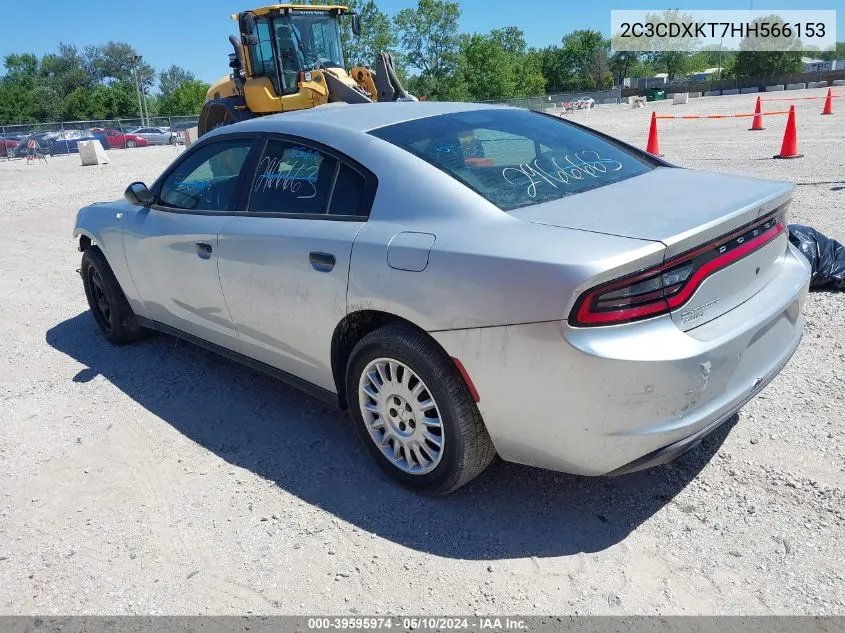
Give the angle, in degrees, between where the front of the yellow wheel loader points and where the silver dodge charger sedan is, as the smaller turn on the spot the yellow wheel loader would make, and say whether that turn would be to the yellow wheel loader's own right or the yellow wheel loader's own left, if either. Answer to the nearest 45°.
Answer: approximately 45° to the yellow wheel loader's own right

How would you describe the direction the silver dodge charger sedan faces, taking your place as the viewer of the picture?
facing away from the viewer and to the left of the viewer

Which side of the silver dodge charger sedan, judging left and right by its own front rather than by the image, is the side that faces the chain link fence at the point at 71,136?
front

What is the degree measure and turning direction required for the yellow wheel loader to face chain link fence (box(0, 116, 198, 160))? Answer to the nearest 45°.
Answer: approximately 180°

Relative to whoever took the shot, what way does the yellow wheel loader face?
facing the viewer and to the right of the viewer

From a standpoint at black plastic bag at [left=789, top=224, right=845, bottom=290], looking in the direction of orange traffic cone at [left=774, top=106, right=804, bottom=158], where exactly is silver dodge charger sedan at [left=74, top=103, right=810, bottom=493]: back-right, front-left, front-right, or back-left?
back-left

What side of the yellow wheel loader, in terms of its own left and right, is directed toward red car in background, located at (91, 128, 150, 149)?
back

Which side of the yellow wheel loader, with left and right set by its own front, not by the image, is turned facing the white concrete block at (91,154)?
back

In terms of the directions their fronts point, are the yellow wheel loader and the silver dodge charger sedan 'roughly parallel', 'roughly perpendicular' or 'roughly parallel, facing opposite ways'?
roughly parallel, facing opposite ways

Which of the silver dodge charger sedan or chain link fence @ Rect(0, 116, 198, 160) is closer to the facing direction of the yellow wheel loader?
the silver dodge charger sedan

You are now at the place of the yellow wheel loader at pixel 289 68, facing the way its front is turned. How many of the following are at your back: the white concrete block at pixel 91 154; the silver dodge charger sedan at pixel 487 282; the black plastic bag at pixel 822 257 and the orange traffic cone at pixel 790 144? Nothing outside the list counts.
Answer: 1
